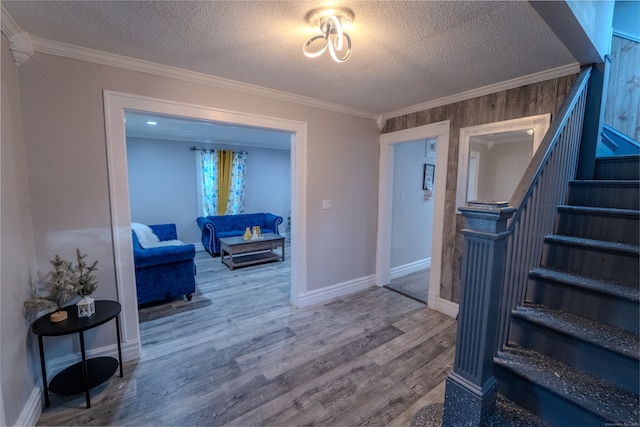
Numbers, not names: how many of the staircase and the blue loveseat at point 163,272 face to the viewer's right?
1

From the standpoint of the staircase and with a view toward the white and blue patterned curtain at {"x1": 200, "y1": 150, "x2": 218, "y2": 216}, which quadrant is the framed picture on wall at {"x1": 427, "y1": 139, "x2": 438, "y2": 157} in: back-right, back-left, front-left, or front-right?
front-right

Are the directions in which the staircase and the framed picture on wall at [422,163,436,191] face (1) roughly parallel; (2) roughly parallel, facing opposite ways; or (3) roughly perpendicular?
roughly perpendicular

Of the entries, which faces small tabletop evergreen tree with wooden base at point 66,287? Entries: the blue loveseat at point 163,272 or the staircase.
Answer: the staircase

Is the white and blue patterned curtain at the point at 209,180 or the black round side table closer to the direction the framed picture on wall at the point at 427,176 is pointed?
the black round side table

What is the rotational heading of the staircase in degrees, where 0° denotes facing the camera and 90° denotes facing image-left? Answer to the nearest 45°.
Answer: approximately 45°

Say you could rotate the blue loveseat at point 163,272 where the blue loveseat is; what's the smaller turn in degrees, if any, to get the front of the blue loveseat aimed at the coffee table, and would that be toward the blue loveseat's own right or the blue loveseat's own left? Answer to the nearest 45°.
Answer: approximately 45° to the blue loveseat's own left

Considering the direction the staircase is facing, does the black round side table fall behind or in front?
in front

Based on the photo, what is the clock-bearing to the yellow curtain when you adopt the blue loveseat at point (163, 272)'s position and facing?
The yellow curtain is roughly at 10 o'clock from the blue loveseat.

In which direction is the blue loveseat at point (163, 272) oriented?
to the viewer's right

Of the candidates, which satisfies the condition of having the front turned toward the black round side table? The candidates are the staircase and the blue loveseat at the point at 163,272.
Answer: the staircase

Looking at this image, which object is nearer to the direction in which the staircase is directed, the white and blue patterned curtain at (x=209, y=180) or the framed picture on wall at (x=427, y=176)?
the white and blue patterned curtain

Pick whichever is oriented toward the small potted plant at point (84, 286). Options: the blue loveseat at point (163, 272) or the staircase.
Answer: the staircase
